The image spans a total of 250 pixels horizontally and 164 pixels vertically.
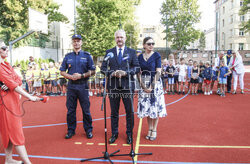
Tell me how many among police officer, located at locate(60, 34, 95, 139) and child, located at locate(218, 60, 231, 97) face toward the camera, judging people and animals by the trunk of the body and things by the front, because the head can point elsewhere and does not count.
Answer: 2

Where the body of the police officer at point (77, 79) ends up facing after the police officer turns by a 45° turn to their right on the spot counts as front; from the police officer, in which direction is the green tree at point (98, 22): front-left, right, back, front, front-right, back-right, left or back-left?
back-right

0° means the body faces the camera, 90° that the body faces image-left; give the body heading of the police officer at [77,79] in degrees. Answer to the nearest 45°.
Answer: approximately 0°

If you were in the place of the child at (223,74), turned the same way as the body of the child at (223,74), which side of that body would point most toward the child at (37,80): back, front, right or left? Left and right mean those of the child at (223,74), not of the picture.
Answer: right

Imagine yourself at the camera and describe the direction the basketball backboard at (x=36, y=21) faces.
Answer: facing the viewer and to the right of the viewer

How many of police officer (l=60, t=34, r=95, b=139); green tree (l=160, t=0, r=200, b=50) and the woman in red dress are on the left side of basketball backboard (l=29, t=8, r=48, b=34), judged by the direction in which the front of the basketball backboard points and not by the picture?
1

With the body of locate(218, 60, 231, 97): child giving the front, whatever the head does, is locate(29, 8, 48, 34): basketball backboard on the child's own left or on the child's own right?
on the child's own right

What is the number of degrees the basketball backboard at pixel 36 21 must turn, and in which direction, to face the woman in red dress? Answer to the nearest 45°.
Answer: approximately 45° to its right

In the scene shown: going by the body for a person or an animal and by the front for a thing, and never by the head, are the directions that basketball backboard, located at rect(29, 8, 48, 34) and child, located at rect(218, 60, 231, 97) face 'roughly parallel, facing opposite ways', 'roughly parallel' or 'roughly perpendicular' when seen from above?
roughly perpendicular

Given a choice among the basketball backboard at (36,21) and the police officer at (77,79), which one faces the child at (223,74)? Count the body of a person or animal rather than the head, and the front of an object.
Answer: the basketball backboard
